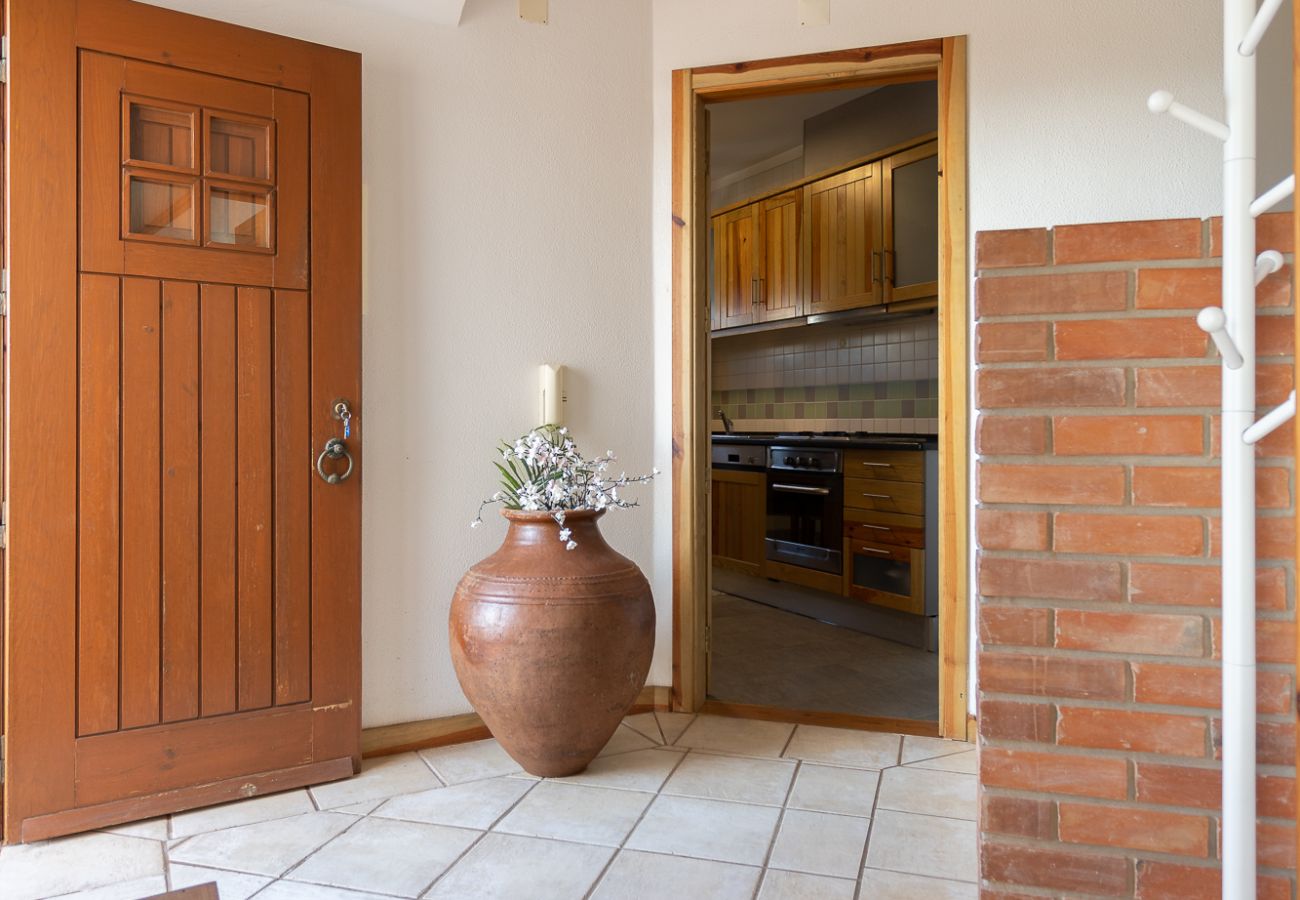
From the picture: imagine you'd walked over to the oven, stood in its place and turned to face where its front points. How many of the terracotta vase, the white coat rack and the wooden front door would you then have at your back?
0

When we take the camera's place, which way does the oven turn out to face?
facing the viewer and to the left of the viewer

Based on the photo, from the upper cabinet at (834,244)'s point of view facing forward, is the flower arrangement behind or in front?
in front

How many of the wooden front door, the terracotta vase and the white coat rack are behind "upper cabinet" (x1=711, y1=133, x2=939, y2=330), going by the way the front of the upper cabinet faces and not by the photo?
0

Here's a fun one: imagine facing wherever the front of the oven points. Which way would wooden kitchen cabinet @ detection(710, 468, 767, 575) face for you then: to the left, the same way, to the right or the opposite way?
the same way

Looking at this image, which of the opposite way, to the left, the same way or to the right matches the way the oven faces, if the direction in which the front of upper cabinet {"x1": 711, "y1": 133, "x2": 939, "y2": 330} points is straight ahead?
the same way

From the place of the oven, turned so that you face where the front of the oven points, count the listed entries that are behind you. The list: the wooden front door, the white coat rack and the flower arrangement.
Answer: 0

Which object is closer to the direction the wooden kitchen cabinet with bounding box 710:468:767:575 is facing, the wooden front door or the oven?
the wooden front door

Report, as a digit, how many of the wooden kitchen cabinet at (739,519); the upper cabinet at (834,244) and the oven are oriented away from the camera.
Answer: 0

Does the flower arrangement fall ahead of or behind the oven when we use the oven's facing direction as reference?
ahead

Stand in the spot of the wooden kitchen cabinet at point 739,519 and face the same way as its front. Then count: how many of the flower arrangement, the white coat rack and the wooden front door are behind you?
0

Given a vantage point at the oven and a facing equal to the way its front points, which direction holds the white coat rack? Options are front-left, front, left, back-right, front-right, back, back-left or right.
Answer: front-left

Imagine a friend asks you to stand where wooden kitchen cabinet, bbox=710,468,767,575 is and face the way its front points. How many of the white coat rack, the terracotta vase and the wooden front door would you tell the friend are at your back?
0

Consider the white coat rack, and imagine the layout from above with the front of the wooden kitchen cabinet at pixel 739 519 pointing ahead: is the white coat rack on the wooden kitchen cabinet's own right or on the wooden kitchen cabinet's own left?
on the wooden kitchen cabinet's own left
